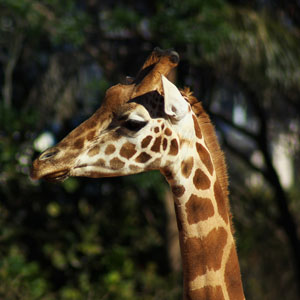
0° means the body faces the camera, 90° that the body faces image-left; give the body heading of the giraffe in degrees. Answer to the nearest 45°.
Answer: approximately 90°
